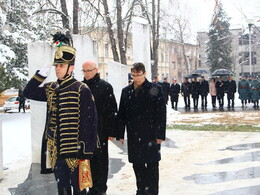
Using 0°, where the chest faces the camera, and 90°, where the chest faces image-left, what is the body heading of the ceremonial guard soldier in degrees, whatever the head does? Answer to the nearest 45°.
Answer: approximately 45°

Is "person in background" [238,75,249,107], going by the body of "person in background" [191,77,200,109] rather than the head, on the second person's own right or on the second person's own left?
on the second person's own left

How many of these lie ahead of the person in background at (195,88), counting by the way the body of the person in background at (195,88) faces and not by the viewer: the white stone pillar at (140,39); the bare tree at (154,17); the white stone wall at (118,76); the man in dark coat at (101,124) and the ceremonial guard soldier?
4

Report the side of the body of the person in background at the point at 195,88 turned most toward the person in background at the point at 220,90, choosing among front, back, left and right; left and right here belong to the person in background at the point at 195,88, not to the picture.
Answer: left

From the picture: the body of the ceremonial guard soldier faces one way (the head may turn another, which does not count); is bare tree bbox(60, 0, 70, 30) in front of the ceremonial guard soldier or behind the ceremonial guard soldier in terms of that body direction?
behind

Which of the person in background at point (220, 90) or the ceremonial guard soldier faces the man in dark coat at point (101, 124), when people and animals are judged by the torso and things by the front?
the person in background

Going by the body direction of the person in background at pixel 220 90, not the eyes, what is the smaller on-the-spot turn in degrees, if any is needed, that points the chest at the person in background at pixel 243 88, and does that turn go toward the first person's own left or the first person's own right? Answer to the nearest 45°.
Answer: approximately 90° to the first person's own left

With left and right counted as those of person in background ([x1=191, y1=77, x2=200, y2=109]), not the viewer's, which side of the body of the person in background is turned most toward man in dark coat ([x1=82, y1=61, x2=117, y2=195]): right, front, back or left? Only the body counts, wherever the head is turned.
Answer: front

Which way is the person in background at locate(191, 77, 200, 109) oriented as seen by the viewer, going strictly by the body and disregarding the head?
toward the camera

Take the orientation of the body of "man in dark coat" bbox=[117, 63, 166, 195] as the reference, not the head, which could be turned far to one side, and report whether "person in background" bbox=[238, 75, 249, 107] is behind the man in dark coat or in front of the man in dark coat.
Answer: behind
